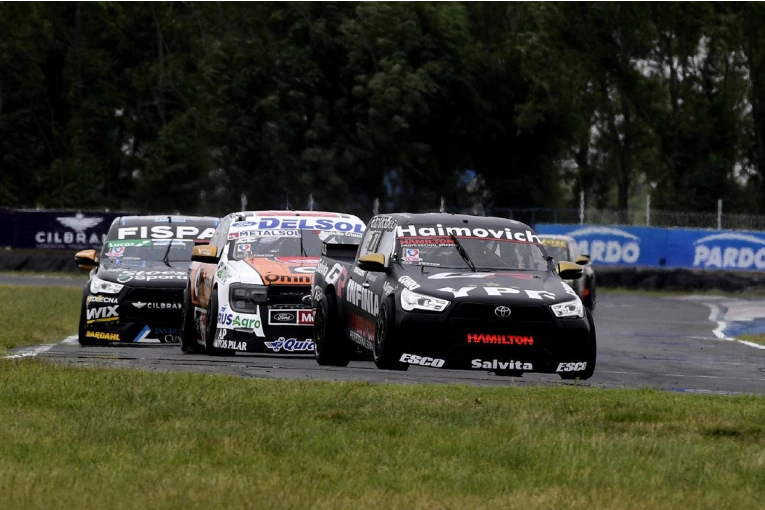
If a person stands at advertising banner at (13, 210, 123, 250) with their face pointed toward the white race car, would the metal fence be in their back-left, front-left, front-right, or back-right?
front-left

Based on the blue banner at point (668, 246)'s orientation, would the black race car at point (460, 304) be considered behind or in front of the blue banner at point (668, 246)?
in front

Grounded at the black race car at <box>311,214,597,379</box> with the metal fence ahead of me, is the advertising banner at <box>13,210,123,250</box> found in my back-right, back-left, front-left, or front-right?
front-left

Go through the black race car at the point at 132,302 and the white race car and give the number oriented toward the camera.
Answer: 2

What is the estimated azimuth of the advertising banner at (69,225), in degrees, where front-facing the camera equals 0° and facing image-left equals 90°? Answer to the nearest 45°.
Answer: approximately 0°

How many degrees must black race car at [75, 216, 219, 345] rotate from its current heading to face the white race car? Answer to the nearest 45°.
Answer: approximately 45° to its left

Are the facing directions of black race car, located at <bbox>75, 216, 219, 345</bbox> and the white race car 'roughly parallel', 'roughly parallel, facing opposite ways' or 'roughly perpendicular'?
roughly parallel

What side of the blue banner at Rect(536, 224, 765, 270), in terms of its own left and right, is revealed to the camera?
front

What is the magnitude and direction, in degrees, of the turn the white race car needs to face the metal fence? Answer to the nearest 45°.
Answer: approximately 135° to its left

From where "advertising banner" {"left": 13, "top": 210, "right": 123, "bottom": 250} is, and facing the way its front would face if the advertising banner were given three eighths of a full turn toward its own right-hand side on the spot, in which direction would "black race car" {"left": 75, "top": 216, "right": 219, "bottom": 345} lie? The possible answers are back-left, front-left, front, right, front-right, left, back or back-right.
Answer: back-left

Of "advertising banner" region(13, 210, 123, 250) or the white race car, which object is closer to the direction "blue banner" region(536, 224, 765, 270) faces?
the white race car

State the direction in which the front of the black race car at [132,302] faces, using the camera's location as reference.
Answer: facing the viewer

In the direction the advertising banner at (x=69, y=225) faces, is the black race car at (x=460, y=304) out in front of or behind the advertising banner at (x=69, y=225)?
in front
